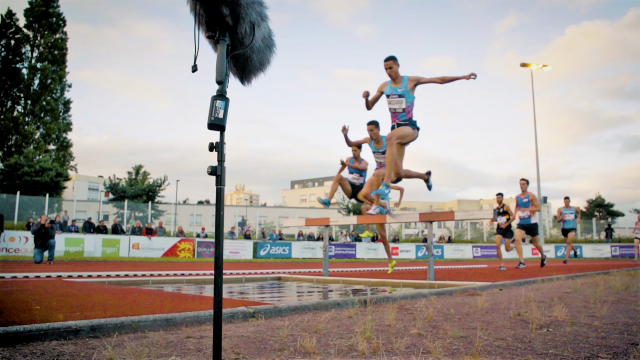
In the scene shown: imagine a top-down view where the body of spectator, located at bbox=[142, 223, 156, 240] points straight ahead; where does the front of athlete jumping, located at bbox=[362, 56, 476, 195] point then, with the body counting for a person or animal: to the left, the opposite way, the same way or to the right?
to the right

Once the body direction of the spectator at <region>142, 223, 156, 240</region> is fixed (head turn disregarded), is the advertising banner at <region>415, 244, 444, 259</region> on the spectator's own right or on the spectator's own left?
on the spectator's own left

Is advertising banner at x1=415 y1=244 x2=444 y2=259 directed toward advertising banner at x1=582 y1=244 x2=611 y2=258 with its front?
no

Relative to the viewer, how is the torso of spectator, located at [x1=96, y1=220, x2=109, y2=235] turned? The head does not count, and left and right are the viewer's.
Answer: facing the viewer

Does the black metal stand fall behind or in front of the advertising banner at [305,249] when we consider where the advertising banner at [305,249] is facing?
in front

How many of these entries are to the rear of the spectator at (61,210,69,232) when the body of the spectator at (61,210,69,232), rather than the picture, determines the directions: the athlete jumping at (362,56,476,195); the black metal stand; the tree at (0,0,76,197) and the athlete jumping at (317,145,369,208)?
1

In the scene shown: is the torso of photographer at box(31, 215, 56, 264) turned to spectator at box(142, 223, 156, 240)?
no

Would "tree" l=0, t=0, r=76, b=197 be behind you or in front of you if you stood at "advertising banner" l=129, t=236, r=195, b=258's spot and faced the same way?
behind

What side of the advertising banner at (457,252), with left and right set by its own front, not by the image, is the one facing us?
front

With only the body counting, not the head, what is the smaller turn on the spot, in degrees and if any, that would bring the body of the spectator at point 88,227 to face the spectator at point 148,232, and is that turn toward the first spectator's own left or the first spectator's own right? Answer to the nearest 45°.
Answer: approximately 90° to the first spectator's own left

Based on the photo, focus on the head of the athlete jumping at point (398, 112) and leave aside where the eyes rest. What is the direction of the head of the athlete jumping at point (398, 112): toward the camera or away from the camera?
toward the camera

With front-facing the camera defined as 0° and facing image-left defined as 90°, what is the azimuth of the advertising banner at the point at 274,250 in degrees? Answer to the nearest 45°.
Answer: approximately 0°

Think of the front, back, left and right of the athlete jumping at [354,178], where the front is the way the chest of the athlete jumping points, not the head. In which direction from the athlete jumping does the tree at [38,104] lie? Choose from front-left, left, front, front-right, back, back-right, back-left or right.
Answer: right

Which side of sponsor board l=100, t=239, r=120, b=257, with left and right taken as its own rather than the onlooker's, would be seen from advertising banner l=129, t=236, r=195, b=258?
left

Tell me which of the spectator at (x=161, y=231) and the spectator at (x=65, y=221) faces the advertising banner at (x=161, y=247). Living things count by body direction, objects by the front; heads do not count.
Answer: the spectator at (x=161, y=231)

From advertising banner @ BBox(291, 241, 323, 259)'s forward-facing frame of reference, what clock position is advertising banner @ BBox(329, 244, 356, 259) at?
advertising banner @ BBox(329, 244, 356, 259) is roughly at 9 o'clock from advertising banner @ BBox(291, 241, 323, 259).

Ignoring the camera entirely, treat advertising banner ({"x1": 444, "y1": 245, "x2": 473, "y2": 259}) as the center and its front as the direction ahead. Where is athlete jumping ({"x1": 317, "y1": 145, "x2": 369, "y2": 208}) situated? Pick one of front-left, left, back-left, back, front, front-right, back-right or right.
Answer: front

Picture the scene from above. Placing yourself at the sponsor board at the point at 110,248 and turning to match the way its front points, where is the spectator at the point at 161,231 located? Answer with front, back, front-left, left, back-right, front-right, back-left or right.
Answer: back-left

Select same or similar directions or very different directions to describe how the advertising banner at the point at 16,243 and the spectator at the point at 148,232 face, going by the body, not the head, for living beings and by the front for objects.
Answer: same or similar directions

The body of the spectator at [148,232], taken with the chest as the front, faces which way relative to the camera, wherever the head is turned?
toward the camera

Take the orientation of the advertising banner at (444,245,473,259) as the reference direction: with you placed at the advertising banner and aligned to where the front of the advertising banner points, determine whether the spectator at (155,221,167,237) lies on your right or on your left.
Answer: on your right
